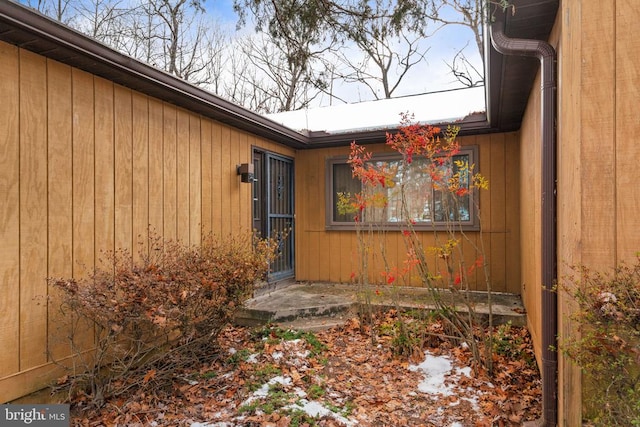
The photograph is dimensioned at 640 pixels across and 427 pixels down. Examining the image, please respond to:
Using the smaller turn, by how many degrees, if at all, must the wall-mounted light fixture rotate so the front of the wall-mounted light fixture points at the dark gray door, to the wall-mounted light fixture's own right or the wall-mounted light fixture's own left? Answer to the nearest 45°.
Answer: approximately 90° to the wall-mounted light fixture's own left

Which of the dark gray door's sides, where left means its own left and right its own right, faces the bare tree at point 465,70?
left

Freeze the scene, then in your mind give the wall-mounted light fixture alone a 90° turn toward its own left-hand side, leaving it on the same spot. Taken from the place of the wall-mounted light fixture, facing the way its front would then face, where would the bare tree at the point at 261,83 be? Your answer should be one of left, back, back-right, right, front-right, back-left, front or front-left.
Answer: front-left

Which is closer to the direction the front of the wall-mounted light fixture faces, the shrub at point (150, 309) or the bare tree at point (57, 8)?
the shrub

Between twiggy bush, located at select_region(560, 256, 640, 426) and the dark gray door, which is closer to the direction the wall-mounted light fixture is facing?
the twiggy bush

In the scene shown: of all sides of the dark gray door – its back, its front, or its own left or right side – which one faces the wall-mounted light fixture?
right

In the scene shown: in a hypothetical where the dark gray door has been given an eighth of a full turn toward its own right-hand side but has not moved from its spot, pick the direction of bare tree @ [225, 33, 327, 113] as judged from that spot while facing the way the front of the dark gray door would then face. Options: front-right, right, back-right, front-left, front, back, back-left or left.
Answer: back

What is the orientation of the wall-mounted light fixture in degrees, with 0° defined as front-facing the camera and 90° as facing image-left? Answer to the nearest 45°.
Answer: approximately 315°

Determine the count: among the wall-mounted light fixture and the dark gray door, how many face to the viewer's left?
0

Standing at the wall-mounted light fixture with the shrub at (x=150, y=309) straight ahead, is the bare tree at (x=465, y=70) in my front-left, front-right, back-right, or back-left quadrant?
back-left

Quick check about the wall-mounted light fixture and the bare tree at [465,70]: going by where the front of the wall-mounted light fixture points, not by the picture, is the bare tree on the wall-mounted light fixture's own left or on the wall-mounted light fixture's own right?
on the wall-mounted light fixture's own left
